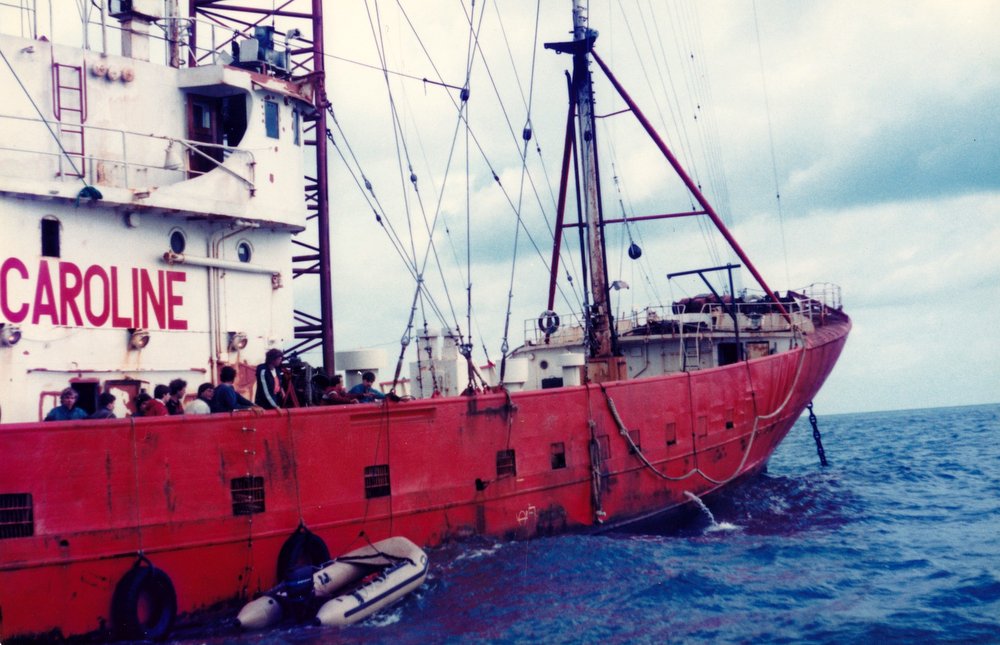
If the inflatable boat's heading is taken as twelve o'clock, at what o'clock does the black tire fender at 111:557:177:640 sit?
The black tire fender is roughly at 7 o'clock from the inflatable boat.

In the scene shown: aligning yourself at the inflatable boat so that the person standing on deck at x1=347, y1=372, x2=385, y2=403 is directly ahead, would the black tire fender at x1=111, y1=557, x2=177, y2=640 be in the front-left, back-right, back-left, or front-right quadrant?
back-left

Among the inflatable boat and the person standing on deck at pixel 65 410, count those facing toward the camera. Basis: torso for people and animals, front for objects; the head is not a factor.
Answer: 1

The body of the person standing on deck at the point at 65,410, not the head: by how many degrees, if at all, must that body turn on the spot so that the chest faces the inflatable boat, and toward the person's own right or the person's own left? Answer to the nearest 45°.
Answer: approximately 90° to the person's own left

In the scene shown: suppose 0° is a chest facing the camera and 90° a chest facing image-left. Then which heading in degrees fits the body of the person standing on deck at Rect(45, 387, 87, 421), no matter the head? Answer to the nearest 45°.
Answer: approximately 0°

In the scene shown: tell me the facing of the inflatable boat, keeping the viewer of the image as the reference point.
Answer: facing away from the viewer and to the right of the viewer

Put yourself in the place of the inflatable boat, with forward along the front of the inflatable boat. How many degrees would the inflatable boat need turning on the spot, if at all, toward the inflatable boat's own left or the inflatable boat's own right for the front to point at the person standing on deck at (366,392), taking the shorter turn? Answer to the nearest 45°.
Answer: approximately 45° to the inflatable boat's own left

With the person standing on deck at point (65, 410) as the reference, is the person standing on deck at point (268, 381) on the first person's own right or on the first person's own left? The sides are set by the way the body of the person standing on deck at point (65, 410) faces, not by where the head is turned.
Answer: on the first person's own left
